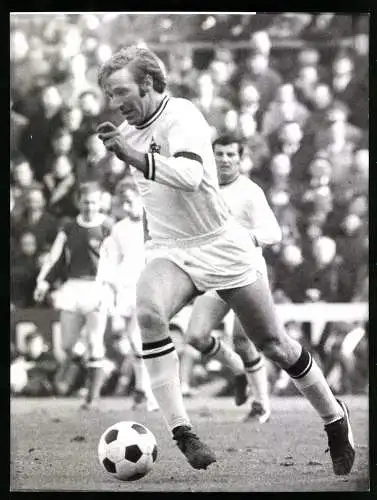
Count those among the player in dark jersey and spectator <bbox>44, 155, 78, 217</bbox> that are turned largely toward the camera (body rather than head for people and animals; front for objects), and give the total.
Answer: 2

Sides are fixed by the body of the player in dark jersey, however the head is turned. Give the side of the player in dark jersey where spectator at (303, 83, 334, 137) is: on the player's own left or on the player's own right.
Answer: on the player's own left

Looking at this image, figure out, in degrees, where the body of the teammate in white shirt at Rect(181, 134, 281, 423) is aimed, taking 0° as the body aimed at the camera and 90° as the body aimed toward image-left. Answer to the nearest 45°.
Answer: approximately 45°
